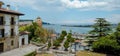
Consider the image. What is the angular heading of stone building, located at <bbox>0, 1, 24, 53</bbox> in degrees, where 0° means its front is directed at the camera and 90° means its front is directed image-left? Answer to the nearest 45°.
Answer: approximately 315°

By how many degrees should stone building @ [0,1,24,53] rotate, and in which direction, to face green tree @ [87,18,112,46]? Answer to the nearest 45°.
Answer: approximately 45° to its left

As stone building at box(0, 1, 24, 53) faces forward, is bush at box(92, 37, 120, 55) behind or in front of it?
in front
